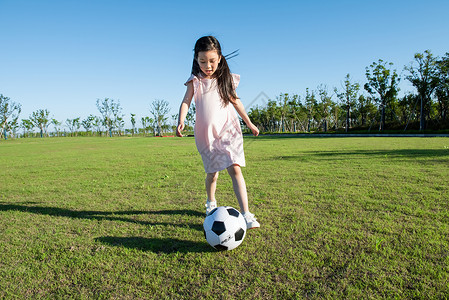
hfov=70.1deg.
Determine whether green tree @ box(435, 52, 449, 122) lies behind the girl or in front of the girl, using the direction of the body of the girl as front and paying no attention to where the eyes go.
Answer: behind

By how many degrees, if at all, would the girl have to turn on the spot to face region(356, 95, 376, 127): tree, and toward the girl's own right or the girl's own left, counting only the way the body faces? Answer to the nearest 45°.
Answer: approximately 135° to the girl's own left

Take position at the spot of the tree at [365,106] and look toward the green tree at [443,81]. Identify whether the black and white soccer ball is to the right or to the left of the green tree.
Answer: right
